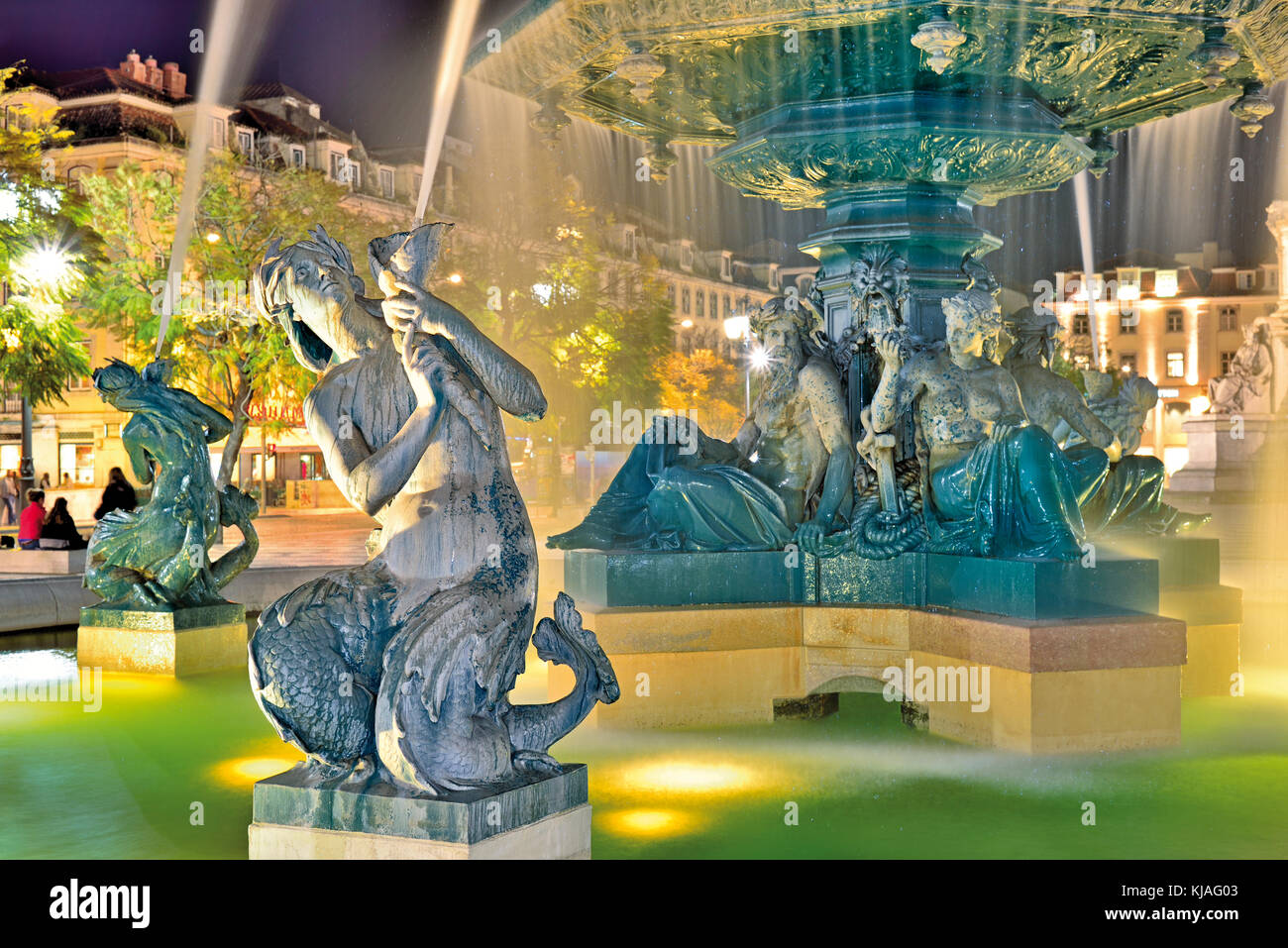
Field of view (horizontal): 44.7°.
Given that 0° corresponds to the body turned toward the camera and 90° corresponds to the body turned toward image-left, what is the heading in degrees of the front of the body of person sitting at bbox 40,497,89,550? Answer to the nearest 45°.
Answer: approximately 180°

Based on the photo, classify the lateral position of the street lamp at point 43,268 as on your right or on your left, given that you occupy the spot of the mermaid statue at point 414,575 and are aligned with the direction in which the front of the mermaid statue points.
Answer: on your right

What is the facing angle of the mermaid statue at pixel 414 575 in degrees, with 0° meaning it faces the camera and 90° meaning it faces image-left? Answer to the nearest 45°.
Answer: approximately 45°

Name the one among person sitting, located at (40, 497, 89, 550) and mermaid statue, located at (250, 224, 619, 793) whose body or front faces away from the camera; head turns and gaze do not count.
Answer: the person sitting

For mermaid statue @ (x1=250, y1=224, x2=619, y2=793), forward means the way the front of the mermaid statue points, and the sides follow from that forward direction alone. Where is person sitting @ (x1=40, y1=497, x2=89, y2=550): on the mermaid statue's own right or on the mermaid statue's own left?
on the mermaid statue's own right

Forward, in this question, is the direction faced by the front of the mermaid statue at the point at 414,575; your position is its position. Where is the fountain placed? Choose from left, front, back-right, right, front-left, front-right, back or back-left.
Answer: back

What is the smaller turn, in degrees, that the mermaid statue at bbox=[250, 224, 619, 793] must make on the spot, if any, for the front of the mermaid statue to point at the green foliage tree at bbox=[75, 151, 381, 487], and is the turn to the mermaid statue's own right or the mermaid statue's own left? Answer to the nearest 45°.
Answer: approximately 135° to the mermaid statue's own right

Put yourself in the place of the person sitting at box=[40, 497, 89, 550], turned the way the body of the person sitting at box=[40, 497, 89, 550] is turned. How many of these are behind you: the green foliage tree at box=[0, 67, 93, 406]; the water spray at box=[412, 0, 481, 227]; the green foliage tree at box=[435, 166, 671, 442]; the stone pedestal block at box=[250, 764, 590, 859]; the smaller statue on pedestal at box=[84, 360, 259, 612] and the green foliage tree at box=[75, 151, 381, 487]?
3
